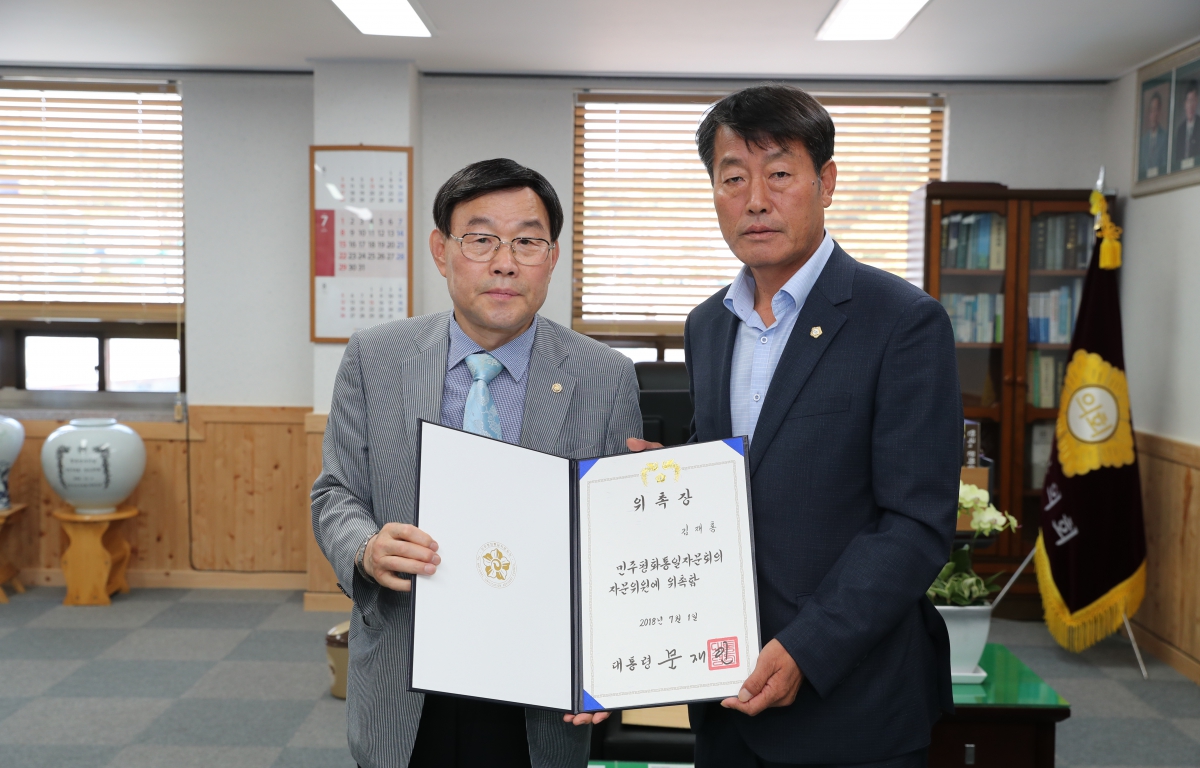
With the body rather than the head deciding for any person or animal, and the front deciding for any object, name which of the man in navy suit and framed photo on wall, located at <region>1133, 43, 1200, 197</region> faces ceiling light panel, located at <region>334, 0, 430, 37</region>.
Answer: the framed photo on wall

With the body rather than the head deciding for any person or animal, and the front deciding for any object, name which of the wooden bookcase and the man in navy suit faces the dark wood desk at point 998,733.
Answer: the wooden bookcase

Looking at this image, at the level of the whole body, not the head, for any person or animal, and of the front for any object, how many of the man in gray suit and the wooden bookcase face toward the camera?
2

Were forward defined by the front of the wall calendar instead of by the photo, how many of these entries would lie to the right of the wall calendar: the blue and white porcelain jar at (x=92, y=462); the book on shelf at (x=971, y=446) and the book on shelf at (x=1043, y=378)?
1

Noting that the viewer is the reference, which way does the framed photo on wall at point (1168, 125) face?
facing the viewer and to the left of the viewer

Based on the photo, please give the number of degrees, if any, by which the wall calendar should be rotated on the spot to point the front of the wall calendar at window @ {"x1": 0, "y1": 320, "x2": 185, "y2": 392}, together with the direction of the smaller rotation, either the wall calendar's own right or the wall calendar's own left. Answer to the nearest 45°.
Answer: approximately 135° to the wall calendar's own right

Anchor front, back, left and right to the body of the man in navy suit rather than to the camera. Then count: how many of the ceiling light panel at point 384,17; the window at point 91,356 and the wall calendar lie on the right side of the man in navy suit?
3

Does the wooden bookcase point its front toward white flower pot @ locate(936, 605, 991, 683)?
yes

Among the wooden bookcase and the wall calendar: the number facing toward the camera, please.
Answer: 2
